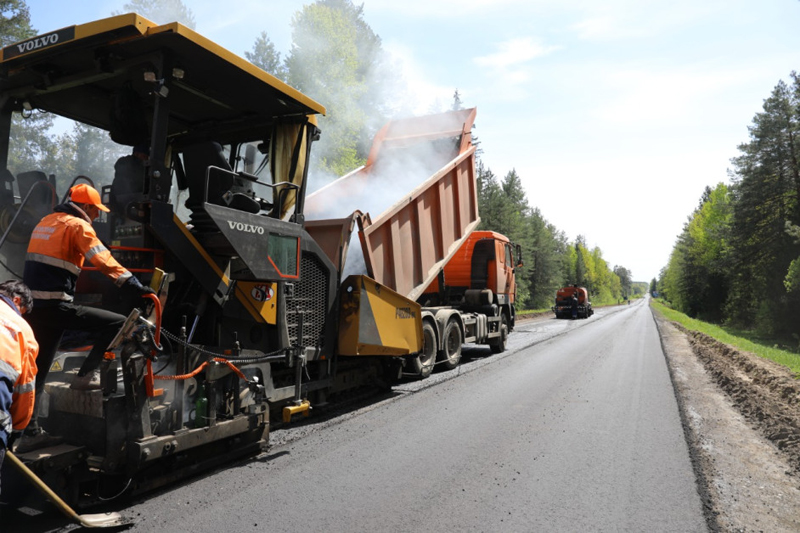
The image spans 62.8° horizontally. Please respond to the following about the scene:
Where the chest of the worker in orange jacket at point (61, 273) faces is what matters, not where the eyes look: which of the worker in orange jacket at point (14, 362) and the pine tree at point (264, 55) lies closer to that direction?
the pine tree

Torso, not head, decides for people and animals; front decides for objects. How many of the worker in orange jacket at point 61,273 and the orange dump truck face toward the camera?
0

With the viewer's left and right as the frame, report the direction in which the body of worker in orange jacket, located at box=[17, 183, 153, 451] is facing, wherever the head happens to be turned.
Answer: facing away from the viewer and to the right of the viewer

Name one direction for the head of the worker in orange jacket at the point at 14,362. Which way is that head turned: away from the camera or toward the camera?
away from the camera

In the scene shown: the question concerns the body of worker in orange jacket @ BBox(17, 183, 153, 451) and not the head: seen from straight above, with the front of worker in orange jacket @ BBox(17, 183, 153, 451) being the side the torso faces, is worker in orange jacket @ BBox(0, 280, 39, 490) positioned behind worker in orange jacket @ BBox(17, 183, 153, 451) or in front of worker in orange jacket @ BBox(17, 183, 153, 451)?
behind

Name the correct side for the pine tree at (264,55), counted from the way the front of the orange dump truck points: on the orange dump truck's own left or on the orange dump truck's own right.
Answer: on the orange dump truck's own left

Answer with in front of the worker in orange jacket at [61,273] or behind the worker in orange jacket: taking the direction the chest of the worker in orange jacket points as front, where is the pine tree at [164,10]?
in front

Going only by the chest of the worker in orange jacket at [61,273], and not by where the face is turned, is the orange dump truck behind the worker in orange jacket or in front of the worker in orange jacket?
in front

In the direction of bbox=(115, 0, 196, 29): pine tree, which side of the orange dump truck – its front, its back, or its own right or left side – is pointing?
left

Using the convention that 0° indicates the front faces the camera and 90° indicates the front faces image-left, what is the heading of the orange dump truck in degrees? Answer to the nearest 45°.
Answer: approximately 225°

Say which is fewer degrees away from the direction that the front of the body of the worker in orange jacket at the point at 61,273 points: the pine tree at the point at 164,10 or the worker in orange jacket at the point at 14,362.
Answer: the pine tree

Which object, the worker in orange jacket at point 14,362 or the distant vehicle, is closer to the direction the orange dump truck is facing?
the distant vehicle

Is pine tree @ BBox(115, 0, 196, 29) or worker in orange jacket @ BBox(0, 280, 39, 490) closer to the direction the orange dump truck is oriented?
the pine tree

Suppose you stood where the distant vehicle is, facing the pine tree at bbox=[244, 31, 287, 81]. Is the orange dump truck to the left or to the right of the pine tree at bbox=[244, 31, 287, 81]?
left
